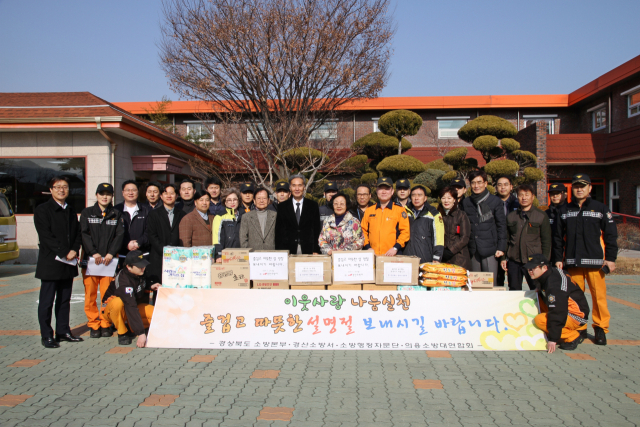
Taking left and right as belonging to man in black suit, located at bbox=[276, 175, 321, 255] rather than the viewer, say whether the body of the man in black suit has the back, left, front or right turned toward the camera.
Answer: front

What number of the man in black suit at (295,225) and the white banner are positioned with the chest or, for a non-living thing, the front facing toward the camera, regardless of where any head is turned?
2

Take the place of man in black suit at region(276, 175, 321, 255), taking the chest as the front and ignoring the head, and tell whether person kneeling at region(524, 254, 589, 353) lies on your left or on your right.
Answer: on your left

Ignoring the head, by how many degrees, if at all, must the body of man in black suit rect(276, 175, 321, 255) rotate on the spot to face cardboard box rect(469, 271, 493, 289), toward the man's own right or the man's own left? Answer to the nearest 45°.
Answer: approximately 90° to the man's own left

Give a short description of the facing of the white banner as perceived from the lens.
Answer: facing the viewer

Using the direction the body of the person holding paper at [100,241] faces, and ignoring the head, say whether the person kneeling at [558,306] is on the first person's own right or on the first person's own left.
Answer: on the first person's own left

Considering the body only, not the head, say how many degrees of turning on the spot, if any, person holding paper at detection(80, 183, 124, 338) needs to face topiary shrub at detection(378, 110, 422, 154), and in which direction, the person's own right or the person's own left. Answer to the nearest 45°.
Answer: approximately 135° to the person's own left

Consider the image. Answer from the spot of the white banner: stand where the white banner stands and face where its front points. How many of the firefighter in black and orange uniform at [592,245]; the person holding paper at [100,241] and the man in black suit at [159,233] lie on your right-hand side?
2

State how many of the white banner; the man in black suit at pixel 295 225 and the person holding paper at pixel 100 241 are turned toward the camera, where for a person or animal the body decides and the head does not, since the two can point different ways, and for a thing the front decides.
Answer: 3

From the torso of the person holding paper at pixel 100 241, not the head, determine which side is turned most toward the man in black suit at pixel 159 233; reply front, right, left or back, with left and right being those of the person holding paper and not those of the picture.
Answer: left

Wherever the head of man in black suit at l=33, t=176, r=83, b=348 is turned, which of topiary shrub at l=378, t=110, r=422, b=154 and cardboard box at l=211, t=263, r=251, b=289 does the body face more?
the cardboard box

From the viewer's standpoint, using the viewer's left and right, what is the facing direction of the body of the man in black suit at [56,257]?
facing the viewer and to the right of the viewer

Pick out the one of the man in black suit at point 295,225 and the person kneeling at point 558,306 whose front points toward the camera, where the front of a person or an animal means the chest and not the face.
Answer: the man in black suit
